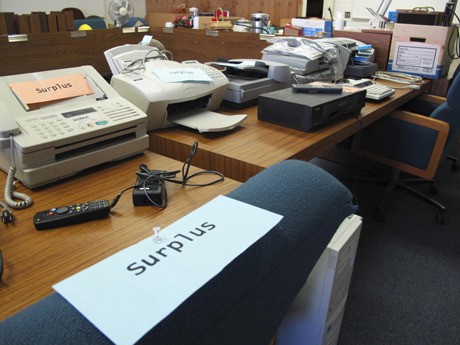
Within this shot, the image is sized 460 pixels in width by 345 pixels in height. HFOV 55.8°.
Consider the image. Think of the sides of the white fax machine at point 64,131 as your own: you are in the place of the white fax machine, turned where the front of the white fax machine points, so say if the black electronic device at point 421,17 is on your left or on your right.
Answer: on your left

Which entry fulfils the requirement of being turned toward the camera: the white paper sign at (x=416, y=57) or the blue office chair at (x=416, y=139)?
the white paper sign

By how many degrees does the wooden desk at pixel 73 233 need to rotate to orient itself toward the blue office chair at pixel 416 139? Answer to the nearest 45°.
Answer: approximately 90° to its left

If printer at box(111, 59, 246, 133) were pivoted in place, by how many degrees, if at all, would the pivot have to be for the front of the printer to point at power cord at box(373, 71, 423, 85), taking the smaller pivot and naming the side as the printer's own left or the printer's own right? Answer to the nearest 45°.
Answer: approximately 90° to the printer's own left

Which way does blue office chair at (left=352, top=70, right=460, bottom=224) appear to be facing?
to the viewer's left

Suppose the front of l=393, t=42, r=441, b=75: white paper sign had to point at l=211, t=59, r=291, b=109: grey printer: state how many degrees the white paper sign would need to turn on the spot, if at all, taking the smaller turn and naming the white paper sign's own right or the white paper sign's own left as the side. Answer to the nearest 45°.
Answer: approximately 45° to the white paper sign's own right

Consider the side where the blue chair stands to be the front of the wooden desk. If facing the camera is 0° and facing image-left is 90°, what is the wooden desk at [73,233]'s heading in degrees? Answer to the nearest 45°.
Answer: approximately 315°

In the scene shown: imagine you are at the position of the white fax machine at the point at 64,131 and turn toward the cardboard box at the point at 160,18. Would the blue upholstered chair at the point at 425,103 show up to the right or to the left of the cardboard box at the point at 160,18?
right

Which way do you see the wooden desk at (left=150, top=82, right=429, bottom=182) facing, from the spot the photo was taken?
facing the viewer and to the right of the viewer

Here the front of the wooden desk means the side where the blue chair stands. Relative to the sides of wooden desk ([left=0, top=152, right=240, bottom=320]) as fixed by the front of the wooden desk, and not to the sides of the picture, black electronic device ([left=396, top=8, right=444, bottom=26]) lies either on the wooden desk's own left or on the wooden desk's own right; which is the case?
on the wooden desk's own left

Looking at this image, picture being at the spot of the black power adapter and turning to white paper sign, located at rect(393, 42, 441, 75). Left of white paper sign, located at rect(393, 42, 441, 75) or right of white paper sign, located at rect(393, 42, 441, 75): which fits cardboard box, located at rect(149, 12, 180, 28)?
left

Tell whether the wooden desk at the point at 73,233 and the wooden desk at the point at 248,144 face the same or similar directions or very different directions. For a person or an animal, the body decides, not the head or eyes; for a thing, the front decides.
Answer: same or similar directions

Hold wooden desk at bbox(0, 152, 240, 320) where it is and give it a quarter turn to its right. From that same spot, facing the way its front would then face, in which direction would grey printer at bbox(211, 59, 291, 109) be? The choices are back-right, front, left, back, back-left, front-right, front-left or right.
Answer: back

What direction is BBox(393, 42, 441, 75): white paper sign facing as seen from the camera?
toward the camera

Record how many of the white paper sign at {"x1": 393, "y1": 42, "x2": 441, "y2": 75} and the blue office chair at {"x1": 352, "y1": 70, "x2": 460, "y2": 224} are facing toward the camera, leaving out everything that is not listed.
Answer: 1
